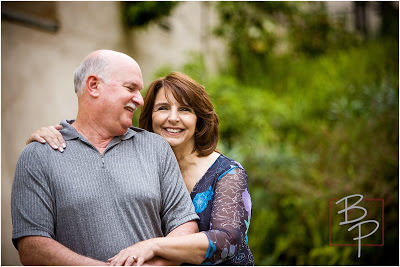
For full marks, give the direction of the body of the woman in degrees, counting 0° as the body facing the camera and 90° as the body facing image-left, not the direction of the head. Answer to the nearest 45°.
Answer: approximately 45°
